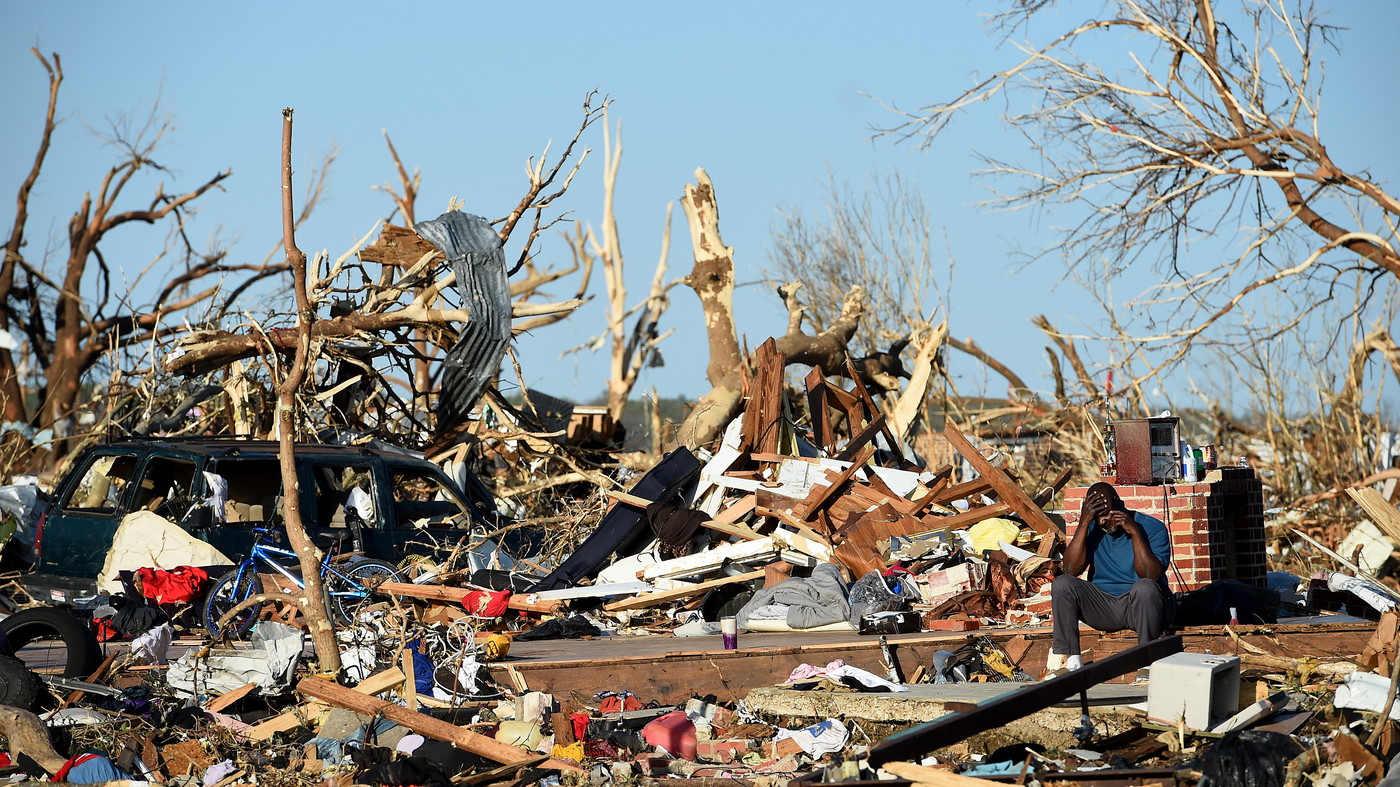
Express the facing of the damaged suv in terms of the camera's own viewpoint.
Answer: facing away from the viewer and to the right of the viewer

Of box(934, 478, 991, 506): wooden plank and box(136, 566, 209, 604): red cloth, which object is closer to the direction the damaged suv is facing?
the wooden plank

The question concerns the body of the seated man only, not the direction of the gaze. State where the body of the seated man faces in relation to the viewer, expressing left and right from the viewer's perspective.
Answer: facing the viewer and to the left of the viewer

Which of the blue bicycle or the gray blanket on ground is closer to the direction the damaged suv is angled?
the gray blanket on ground

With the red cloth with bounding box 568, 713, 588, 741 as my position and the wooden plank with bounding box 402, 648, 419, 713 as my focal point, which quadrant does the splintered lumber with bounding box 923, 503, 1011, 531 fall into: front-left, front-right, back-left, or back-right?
back-right

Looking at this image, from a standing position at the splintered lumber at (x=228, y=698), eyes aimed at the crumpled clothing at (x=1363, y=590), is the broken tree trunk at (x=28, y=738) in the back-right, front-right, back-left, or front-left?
back-right

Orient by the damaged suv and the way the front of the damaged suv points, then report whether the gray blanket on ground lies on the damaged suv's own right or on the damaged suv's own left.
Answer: on the damaged suv's own right

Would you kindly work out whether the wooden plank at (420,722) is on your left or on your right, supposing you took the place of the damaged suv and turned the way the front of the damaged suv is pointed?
on your right

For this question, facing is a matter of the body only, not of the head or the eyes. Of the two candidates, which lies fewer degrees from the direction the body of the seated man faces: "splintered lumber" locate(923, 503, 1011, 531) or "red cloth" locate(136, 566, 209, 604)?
the red cloth

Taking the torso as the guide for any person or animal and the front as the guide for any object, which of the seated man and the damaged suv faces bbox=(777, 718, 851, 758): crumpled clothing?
the seated man

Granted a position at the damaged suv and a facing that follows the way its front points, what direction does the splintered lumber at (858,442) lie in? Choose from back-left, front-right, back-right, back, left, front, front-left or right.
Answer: front-right

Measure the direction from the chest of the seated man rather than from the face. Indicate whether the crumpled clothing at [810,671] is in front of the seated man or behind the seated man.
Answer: in front

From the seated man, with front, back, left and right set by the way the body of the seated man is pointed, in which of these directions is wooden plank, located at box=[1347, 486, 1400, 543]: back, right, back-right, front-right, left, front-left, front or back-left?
back
